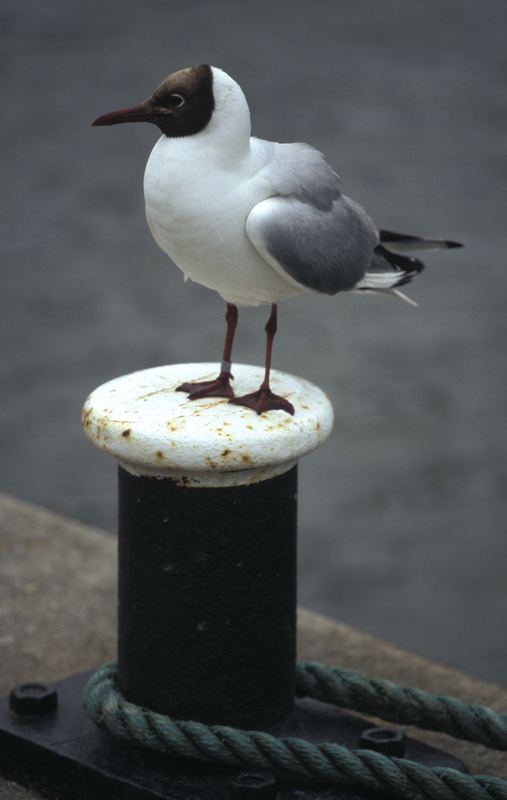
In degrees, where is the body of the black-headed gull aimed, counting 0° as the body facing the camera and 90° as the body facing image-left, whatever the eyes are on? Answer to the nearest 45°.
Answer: approximately 45°
